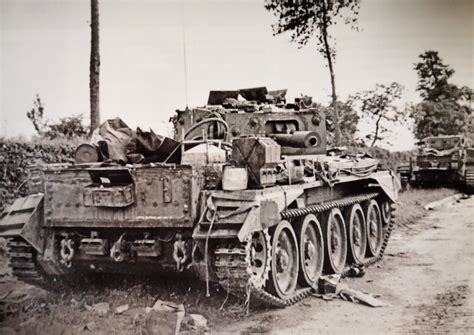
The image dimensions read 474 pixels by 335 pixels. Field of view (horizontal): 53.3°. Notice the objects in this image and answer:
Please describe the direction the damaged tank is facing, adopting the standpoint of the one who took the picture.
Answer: facing away from the viewer and to the right of the viewer

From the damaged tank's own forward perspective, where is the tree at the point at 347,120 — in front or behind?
in front

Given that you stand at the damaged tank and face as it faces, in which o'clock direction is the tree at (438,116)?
The tree is roughly at 12 o'clock from the damaged tank.

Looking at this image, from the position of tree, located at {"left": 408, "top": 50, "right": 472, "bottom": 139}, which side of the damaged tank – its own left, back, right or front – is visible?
front

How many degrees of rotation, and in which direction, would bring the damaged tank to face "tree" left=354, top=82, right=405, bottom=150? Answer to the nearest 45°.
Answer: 0° — it already faces it

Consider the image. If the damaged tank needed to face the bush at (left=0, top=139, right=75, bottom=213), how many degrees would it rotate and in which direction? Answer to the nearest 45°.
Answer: approximately 90° to its left

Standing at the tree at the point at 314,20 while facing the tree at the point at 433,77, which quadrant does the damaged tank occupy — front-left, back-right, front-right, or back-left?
back-right

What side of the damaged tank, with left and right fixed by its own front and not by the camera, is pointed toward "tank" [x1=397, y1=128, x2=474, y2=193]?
front

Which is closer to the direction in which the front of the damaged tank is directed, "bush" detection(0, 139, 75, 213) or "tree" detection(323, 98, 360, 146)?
the tree

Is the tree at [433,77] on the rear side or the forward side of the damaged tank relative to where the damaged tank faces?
on the forward side

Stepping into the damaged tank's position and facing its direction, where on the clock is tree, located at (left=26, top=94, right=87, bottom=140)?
The tree is roughly at 9 o'clock from the damaged tank.
